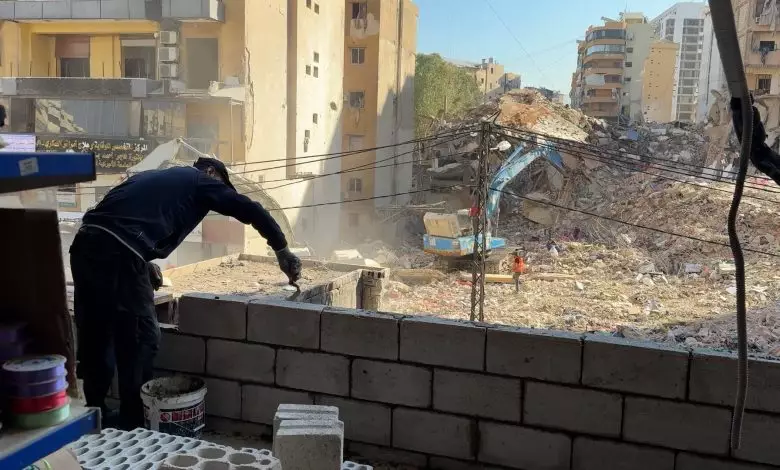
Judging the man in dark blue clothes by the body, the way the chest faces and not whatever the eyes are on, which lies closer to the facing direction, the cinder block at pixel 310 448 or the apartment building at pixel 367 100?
the apartment building

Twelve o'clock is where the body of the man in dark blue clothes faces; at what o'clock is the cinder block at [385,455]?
The cinder block is roughly at 2 o'clock from the man in dark blue clothes.

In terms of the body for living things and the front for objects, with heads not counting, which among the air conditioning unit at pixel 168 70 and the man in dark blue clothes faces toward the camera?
the air conditioning unit

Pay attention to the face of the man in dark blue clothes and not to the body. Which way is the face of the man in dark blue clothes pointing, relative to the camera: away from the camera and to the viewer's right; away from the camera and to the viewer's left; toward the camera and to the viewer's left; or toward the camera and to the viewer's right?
away from the camera and to the viewer's right

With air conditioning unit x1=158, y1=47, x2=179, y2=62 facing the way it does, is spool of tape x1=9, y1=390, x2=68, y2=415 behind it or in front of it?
in front

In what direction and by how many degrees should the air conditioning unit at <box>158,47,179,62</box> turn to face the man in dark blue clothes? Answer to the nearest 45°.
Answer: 0° — it already faces them

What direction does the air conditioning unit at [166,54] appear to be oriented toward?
toward the camera

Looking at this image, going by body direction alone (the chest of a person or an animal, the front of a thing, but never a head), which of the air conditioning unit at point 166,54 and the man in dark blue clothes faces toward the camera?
the air conditioning unit

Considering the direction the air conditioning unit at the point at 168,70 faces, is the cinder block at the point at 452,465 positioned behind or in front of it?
in front

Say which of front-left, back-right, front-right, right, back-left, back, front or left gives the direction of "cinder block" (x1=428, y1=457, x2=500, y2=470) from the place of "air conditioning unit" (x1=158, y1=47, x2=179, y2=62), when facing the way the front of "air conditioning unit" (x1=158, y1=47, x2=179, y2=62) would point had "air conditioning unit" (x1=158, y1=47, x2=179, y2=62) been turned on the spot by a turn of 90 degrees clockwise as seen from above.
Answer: left

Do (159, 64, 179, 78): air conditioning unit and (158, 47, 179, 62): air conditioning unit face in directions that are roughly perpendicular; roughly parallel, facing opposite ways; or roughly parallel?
roughly parallel

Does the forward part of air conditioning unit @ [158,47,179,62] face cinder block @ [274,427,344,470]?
yes

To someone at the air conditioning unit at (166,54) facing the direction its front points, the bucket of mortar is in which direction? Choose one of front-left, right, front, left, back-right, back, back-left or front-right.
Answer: front

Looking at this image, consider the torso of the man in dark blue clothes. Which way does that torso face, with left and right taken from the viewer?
facing away from the viewer and to the right of the viewer

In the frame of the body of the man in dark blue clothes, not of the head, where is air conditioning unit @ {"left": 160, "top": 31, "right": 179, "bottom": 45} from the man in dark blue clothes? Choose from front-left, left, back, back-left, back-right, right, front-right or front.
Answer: front-left

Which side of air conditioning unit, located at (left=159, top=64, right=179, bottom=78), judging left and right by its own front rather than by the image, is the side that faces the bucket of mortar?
front

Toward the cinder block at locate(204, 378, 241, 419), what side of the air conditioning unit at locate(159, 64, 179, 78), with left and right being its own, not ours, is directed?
front

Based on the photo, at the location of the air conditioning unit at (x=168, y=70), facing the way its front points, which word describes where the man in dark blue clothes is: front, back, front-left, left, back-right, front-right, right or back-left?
front

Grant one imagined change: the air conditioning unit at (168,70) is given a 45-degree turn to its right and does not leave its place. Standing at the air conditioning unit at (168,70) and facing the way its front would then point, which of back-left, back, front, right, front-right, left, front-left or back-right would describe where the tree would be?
back

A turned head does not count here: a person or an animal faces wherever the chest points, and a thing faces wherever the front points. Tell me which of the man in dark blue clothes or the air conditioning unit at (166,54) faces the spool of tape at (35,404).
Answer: the air conditioning unit
